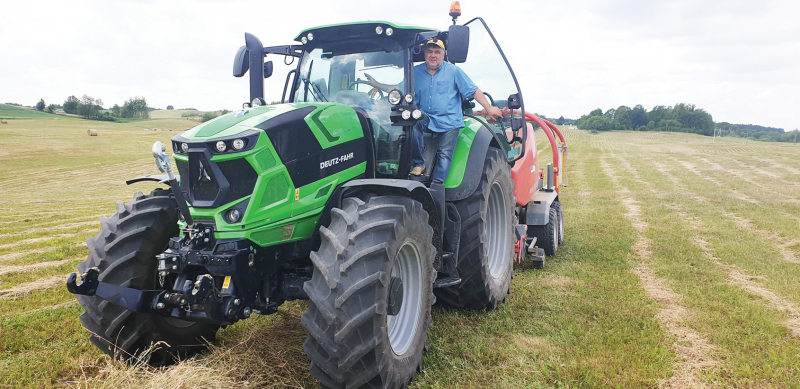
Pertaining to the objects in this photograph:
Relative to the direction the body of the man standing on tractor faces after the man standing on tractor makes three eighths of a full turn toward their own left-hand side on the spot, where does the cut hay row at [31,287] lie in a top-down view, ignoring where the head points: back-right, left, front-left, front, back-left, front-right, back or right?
back-left

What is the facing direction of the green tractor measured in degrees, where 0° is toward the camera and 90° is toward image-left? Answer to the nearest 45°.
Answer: approximately 45°

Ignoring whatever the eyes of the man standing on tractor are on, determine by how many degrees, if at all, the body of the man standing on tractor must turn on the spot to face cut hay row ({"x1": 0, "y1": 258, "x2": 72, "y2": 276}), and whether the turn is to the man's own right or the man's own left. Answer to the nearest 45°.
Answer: approximately 90° to the man's own right

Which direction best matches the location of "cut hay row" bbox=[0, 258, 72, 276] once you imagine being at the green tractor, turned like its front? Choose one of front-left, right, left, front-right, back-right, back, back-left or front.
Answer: right

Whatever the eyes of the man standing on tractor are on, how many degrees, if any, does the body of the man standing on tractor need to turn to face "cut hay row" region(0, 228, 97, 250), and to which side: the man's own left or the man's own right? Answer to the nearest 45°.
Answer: approximately 135° to the man's own right

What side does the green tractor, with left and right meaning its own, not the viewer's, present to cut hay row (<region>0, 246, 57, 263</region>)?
right

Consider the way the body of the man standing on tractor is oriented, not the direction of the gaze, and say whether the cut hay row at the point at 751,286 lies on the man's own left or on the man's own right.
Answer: on the man's own left

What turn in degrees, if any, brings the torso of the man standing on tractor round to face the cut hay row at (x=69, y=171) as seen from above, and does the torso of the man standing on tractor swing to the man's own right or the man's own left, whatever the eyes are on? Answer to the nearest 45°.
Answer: approximately 135° to the man's own right

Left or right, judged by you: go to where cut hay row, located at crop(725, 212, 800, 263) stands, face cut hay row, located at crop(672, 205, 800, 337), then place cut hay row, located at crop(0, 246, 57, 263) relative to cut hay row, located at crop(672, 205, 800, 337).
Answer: right

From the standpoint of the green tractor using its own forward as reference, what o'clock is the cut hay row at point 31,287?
The cut hay row is roughly at 3 o'clock from the green tractor.
